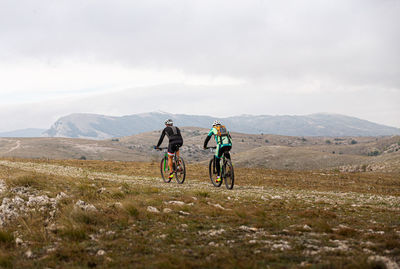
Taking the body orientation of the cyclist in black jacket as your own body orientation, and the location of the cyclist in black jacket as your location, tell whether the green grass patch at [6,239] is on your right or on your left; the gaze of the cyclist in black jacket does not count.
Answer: on your left

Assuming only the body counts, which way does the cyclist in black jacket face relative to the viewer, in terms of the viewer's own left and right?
facing away from the viewer and to the left of the viewer

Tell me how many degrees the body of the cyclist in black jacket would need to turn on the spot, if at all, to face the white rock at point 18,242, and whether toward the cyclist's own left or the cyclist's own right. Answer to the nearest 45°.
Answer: approximately 135° to the cyclist's own left

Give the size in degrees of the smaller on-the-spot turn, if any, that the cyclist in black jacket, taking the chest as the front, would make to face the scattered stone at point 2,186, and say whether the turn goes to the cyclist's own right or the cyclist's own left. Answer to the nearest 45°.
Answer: approximately 90° to the cyclist's own left

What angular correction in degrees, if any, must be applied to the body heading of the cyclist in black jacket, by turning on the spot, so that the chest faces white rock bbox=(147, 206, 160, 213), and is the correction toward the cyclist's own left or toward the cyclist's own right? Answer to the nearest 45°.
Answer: approximately 135° to the cyclist's own left

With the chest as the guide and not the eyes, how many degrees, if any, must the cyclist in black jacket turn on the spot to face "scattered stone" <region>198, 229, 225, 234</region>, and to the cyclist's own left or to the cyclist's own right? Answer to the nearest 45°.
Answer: approximately 135° to the cyclist's own left

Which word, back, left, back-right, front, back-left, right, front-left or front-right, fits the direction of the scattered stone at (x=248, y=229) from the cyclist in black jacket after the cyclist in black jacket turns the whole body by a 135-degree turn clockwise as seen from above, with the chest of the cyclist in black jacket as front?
right

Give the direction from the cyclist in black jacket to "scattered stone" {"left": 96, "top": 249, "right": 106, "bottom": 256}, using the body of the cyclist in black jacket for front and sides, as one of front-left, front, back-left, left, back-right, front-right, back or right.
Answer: back-left

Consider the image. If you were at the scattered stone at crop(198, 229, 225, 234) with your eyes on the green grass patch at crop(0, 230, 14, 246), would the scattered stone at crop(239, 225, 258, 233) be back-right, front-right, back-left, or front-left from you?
back-right
